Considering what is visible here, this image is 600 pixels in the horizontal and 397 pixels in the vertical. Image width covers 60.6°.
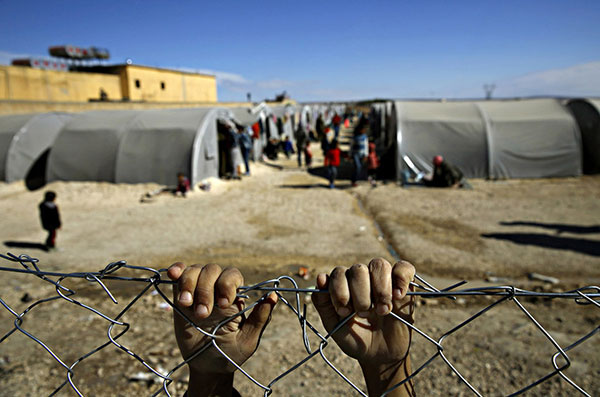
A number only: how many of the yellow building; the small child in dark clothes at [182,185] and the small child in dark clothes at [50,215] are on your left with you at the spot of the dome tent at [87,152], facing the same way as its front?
1

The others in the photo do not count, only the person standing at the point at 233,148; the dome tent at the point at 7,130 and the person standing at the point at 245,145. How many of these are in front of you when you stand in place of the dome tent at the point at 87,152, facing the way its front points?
2

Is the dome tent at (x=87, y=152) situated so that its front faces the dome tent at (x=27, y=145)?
no

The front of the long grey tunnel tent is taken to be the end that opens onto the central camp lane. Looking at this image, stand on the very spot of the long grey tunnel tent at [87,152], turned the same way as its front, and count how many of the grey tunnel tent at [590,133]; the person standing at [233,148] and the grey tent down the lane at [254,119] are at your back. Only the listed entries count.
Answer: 0

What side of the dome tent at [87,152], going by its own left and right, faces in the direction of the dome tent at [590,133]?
front

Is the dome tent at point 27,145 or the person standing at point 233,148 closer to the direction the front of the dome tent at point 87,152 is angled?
the person standing

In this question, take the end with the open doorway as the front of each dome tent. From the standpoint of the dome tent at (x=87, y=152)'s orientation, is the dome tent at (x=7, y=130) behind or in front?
behind

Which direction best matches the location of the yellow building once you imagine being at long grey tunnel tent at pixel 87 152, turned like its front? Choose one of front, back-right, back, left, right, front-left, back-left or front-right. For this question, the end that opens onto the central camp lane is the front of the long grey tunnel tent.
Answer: left

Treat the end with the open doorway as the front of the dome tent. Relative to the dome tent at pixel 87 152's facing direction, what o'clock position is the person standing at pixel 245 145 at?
The person standing is roughly at 12 o'clock from the dome tent.

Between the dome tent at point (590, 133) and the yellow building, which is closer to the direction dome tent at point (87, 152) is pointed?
the dome tent

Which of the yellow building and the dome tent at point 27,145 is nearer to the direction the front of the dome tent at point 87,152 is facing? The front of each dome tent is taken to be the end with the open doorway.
the yellow building

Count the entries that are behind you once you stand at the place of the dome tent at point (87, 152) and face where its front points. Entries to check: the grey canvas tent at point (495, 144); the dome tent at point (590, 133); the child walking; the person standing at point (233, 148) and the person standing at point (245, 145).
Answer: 0
